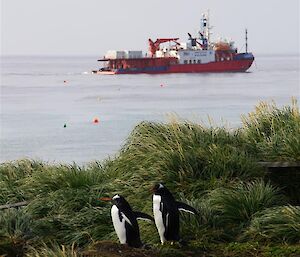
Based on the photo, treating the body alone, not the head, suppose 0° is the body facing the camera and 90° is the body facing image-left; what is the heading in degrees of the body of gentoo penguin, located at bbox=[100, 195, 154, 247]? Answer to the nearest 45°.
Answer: approximately 90°
